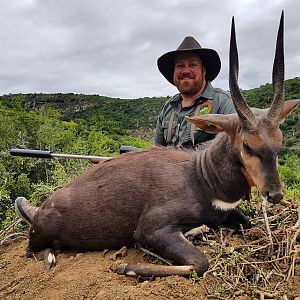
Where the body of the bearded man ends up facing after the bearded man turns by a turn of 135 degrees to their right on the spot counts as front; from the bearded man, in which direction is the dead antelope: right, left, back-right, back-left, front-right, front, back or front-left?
back

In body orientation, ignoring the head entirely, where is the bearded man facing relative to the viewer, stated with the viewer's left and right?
facing the viewer and to the left of the viewer

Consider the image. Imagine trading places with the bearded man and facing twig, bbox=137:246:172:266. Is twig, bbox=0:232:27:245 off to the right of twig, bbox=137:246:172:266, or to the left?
right

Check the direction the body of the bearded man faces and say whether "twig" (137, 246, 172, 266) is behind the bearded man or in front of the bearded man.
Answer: in front

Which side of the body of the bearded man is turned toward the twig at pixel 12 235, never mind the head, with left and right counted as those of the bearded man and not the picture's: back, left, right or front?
front
